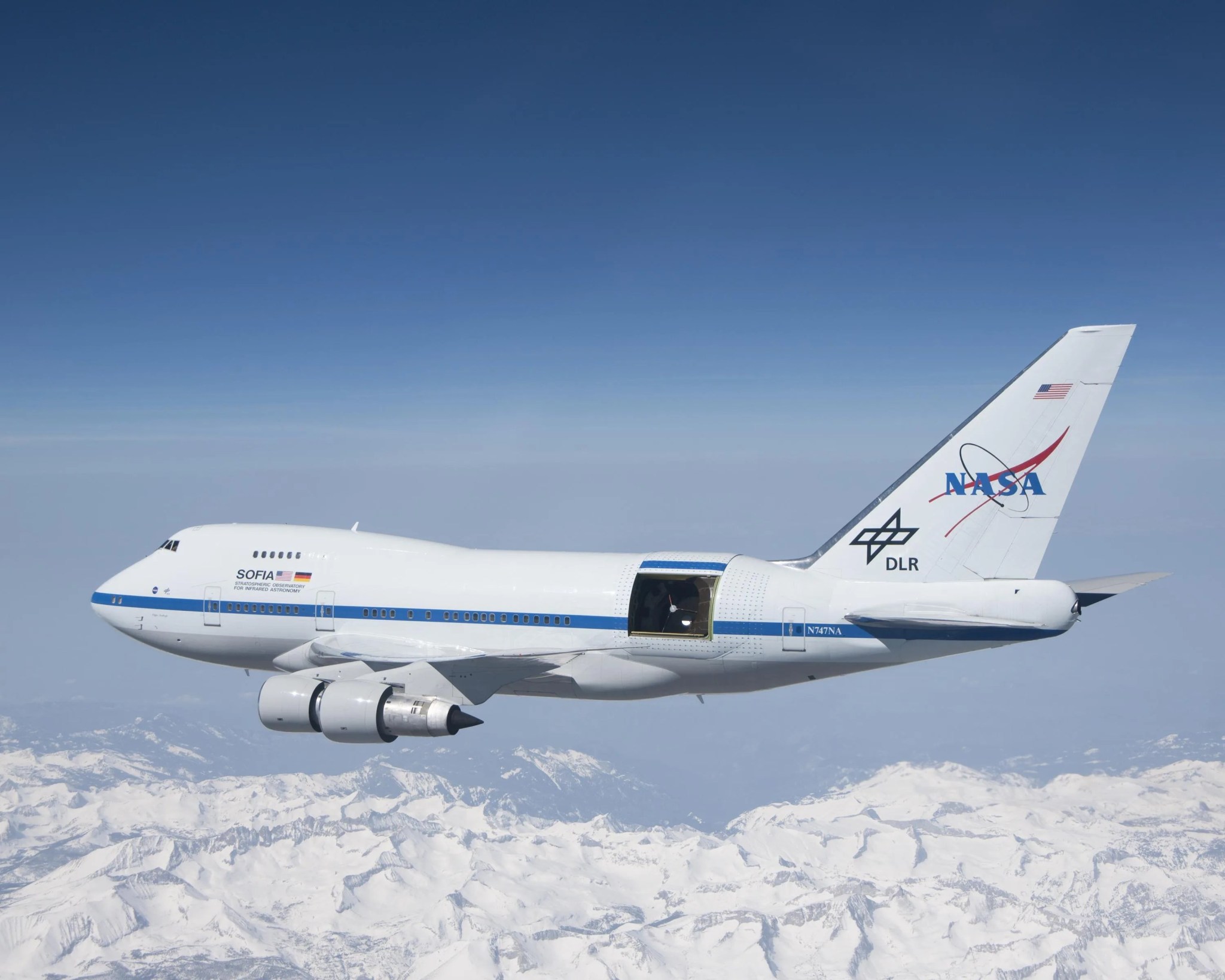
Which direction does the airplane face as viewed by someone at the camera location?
facing to the left of the viewer
